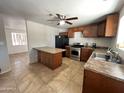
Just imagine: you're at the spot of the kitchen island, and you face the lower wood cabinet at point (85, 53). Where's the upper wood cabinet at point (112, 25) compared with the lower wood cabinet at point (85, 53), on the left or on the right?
right

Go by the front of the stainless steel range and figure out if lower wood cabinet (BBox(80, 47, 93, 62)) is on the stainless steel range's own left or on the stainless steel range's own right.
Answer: on the stainless steel range's own left

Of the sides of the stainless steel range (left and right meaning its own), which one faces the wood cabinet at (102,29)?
left

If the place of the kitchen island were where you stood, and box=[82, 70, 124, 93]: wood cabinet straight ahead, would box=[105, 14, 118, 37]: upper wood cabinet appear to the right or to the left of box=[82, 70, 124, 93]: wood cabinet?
left

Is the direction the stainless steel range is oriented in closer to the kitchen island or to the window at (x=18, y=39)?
the kitchen island

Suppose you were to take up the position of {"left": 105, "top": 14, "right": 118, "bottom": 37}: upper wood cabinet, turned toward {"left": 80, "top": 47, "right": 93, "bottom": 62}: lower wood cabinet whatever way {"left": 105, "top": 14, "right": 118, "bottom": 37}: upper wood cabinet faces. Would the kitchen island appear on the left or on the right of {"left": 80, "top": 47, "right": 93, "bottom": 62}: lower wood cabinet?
left

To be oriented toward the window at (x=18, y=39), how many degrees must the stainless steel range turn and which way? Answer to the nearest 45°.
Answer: approximately 45° to its right

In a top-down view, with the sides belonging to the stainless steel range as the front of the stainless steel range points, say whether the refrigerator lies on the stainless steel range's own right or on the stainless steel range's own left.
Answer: on the stainless steel range's own right

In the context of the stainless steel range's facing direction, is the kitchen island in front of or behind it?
in front

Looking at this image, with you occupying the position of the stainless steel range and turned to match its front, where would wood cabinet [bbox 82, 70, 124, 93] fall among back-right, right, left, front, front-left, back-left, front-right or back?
front-left

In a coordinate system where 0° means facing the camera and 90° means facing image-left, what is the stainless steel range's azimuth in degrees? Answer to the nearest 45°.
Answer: approximately 45°

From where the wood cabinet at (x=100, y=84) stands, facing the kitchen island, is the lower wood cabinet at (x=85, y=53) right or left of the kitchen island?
right

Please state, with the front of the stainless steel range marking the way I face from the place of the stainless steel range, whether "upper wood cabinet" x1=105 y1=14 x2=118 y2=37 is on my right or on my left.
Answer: on my left
